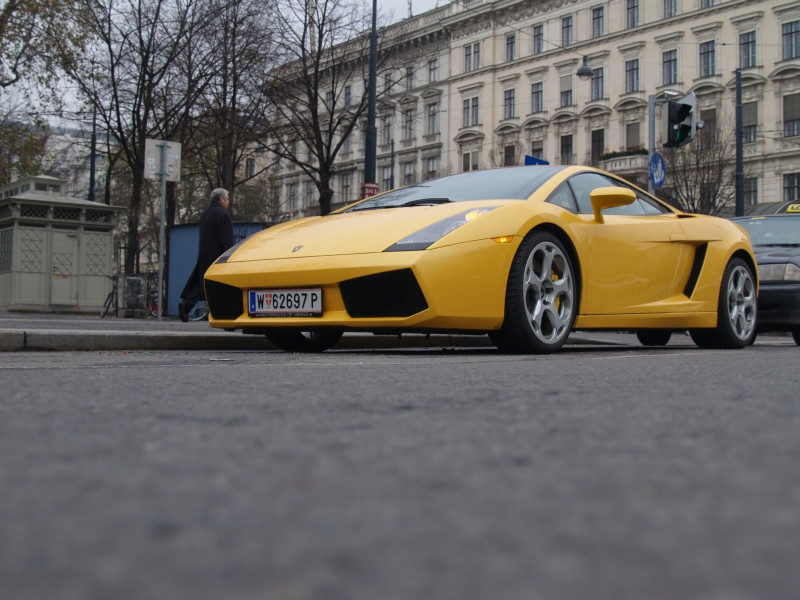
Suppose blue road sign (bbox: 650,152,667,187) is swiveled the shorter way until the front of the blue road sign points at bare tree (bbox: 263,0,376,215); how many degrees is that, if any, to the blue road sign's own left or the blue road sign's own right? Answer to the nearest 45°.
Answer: approximately 90° to the blue road sign's own right

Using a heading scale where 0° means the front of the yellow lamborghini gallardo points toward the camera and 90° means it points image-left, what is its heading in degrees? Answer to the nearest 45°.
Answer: approximately 45°

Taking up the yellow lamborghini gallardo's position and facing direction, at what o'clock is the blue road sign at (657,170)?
The blue road sign is roughly at 5 o'clock from the yellow lamborghini gallardo.

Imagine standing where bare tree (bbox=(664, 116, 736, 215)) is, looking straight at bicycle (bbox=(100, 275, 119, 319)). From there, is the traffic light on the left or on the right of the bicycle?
left

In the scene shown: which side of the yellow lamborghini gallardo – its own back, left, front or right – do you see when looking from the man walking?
right

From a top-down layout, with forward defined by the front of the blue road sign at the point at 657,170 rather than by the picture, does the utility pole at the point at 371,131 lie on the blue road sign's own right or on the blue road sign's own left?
on the blue road sign's own right
